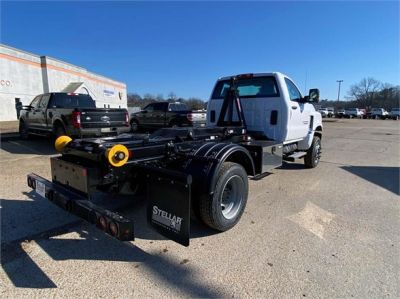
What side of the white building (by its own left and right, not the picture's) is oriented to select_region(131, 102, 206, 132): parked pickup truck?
front

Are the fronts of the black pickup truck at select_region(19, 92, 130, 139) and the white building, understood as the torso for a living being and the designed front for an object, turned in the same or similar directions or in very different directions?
very different directions

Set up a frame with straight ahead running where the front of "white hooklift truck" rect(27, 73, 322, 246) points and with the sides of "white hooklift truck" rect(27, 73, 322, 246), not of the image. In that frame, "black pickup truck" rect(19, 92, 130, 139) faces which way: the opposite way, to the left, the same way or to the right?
to the left

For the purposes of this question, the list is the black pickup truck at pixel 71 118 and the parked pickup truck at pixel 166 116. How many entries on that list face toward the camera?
0

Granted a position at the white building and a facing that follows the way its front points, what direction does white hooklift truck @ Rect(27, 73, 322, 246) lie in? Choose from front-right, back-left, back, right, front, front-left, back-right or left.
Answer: front-right

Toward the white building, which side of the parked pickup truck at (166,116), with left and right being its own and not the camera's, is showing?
front

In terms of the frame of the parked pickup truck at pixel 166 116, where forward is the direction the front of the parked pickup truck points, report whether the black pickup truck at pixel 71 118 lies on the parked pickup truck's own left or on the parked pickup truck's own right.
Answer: on the parked pickup truck's own left

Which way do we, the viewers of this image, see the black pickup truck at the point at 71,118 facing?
facing away from the viewer and to the left of the viewer

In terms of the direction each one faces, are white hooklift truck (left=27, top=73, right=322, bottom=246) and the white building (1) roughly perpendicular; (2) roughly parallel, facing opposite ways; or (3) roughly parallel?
roughly perpendicular

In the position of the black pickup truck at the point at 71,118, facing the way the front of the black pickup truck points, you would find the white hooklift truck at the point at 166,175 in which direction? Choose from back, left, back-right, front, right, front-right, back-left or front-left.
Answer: back-left
